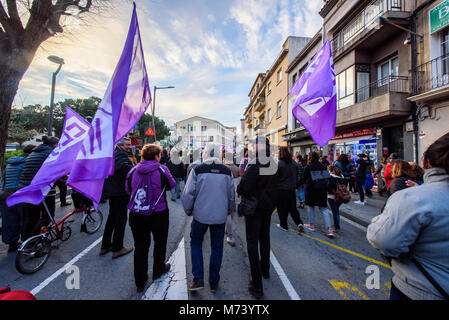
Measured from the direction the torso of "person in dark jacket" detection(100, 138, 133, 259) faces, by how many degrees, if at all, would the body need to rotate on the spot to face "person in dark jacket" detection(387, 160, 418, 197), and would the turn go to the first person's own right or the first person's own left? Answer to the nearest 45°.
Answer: approximately 45° to the first person's own right

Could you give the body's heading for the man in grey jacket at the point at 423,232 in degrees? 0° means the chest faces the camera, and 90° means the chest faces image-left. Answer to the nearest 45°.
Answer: approximately 180°

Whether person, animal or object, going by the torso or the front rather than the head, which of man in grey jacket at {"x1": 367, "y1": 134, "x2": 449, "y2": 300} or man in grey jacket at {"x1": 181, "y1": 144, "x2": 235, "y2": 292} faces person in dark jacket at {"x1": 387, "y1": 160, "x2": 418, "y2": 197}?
man in grey jacket at {"x1": 367, "y1": 134, "x2": 449, "y2": 300}

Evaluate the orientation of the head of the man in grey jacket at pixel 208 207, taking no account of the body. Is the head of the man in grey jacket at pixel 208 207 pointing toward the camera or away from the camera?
away from the camera

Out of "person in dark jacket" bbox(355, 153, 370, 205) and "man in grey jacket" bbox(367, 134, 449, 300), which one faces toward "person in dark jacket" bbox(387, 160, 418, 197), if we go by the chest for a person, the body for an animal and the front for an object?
the man in grey jacket

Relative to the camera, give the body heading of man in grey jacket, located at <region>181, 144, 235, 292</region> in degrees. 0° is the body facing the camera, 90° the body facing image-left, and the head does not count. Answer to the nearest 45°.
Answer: approximately 180°

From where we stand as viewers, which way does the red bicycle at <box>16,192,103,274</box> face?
facing away from the viewer and to the right of the viewer
